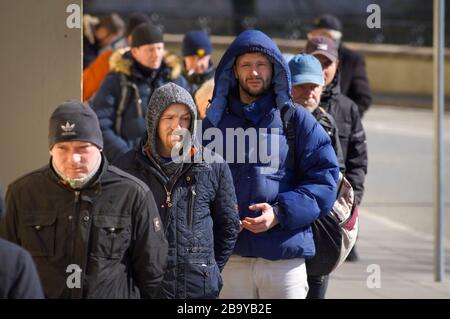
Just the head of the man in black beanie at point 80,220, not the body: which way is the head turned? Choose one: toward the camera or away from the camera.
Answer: toward the camera

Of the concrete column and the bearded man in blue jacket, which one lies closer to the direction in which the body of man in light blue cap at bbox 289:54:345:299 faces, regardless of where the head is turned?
the bearded man in blue jacket

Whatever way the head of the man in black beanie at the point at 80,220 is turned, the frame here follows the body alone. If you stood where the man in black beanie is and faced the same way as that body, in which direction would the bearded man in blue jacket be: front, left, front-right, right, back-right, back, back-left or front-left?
back-left

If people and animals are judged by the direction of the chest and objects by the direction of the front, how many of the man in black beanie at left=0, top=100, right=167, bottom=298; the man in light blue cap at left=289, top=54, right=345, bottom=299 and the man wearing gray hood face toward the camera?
3

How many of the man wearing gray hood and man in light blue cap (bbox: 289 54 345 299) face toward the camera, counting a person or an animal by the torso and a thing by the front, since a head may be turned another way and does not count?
2

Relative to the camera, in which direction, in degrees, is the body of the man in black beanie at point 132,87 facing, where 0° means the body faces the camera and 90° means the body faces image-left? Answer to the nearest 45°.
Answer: approximately 315°

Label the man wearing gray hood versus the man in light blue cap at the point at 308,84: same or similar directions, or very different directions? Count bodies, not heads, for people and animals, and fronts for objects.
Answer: same or similar directions

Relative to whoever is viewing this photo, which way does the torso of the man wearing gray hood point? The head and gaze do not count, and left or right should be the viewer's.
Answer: facing the viewer

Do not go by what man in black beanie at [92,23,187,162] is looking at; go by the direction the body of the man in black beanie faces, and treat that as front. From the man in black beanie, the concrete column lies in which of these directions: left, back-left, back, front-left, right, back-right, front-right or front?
front-right

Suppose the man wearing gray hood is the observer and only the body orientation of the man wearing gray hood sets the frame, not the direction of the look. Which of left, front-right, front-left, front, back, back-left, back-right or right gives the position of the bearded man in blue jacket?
back-left

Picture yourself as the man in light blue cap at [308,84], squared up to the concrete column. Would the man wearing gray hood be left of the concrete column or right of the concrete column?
left

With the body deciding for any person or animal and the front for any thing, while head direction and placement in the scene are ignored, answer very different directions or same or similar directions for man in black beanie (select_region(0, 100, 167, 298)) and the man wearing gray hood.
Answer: same or similar directions

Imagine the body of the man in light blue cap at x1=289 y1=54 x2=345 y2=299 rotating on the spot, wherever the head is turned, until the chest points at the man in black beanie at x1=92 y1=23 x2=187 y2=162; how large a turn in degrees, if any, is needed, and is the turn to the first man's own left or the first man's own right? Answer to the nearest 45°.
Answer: approximately 135° to the first man's own right

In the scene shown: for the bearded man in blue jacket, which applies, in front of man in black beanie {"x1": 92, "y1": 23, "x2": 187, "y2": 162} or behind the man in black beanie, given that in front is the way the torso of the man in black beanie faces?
in front

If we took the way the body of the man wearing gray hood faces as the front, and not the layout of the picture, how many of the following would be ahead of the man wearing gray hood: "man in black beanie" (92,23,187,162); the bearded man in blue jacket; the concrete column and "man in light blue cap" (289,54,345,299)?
0

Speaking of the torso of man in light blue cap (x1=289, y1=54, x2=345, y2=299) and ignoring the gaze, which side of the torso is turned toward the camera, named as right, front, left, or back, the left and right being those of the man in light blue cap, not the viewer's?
front

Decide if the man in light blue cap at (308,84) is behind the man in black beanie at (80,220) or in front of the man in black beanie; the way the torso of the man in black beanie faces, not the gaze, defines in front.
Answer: behind

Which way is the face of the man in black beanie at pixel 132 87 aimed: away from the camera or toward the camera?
toward the camera

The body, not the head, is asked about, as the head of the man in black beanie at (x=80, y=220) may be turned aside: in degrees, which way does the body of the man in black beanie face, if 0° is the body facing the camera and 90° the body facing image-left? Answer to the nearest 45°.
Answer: approximately 0°

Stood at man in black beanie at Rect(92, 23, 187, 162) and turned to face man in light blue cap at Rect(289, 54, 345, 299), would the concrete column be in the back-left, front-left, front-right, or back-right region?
front-right
